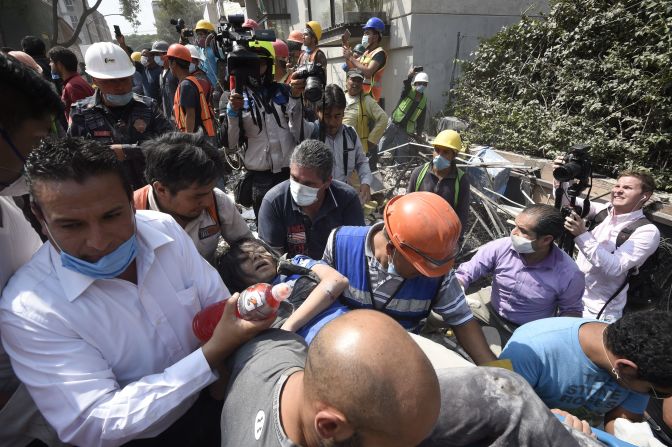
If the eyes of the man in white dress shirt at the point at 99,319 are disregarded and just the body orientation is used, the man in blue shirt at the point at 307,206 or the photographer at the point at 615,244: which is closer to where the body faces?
the photographer

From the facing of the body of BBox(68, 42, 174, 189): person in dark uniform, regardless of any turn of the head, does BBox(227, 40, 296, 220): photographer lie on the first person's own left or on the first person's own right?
on the first person's own left

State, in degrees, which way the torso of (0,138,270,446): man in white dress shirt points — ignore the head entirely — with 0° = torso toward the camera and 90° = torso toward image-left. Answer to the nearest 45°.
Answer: approximately 315°

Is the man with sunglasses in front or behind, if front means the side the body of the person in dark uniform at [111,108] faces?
in front

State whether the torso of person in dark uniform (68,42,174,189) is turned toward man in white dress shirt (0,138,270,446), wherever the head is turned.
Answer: yes

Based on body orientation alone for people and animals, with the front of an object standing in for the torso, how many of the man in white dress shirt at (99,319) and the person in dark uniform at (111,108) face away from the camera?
0

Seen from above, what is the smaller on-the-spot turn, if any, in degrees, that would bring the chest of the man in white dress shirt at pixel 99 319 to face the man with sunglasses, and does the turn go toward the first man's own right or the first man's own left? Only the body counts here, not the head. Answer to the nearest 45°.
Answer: approximately 45° to the first man's own left

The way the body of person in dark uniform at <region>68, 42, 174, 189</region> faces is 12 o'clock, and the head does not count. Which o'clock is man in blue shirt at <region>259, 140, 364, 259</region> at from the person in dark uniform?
The man in blue shirt is roughly at 11 o'clock from the person in dark uniform.

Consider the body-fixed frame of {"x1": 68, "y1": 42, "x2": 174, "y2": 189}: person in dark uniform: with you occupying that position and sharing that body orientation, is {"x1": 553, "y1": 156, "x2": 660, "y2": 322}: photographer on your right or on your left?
on your left

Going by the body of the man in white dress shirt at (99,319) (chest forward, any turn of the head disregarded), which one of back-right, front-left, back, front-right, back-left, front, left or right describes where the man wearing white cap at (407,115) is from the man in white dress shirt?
left

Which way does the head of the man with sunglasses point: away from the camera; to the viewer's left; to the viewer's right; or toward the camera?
to the viewer's left
